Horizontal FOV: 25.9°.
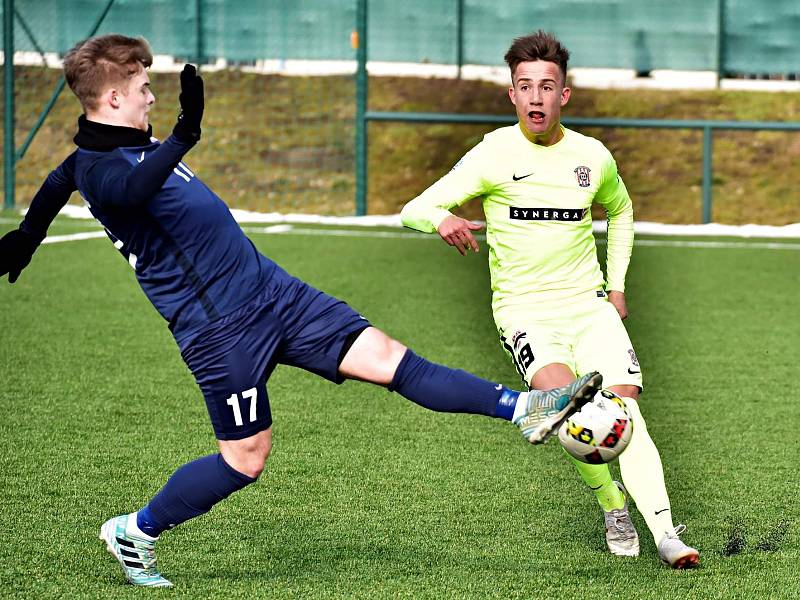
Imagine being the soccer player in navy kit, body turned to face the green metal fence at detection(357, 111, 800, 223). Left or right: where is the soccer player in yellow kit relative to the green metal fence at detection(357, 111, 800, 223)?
right

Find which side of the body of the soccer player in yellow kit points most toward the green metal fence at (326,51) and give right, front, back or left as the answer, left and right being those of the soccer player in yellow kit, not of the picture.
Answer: back

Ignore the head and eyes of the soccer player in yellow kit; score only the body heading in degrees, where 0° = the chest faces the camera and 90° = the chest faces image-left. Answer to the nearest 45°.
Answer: approximately 0°

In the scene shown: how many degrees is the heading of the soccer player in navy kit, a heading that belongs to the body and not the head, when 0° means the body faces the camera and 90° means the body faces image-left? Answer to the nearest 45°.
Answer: approximately 270°

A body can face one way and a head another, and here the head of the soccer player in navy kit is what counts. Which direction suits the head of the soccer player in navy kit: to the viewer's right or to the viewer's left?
to the viewer's right

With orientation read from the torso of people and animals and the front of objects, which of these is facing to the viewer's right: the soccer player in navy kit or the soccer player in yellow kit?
the soccer player in navy kit

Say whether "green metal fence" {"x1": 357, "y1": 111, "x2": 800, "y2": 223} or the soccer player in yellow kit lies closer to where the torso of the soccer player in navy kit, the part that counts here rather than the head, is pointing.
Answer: the soccer player in yellow kit

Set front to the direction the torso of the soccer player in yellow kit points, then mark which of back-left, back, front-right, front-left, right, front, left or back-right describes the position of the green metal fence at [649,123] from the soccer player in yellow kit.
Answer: back

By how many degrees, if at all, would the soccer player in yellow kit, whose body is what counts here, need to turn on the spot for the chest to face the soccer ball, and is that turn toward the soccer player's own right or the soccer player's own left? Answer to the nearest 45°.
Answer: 0° — they already face it

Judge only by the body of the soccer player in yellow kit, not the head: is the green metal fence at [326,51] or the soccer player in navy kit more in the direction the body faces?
the soccer player in navy kit

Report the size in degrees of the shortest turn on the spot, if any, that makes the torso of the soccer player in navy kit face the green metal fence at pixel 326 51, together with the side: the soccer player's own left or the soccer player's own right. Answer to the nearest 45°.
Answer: approximately 90° to the soccer player's own left

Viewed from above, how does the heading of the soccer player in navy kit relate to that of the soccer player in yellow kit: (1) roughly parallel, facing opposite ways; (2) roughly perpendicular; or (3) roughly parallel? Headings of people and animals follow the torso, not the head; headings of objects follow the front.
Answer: roughly perpendicular

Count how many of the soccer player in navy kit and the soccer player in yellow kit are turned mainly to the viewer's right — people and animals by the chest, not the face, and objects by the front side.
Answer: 1

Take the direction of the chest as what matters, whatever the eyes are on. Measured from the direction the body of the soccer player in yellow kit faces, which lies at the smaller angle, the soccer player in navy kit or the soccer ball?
the soccer ball

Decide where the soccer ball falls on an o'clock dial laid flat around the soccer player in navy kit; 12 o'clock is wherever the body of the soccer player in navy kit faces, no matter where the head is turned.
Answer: The soccer ball is roughly at 12 o'clock from the soccer player in navy kit.
